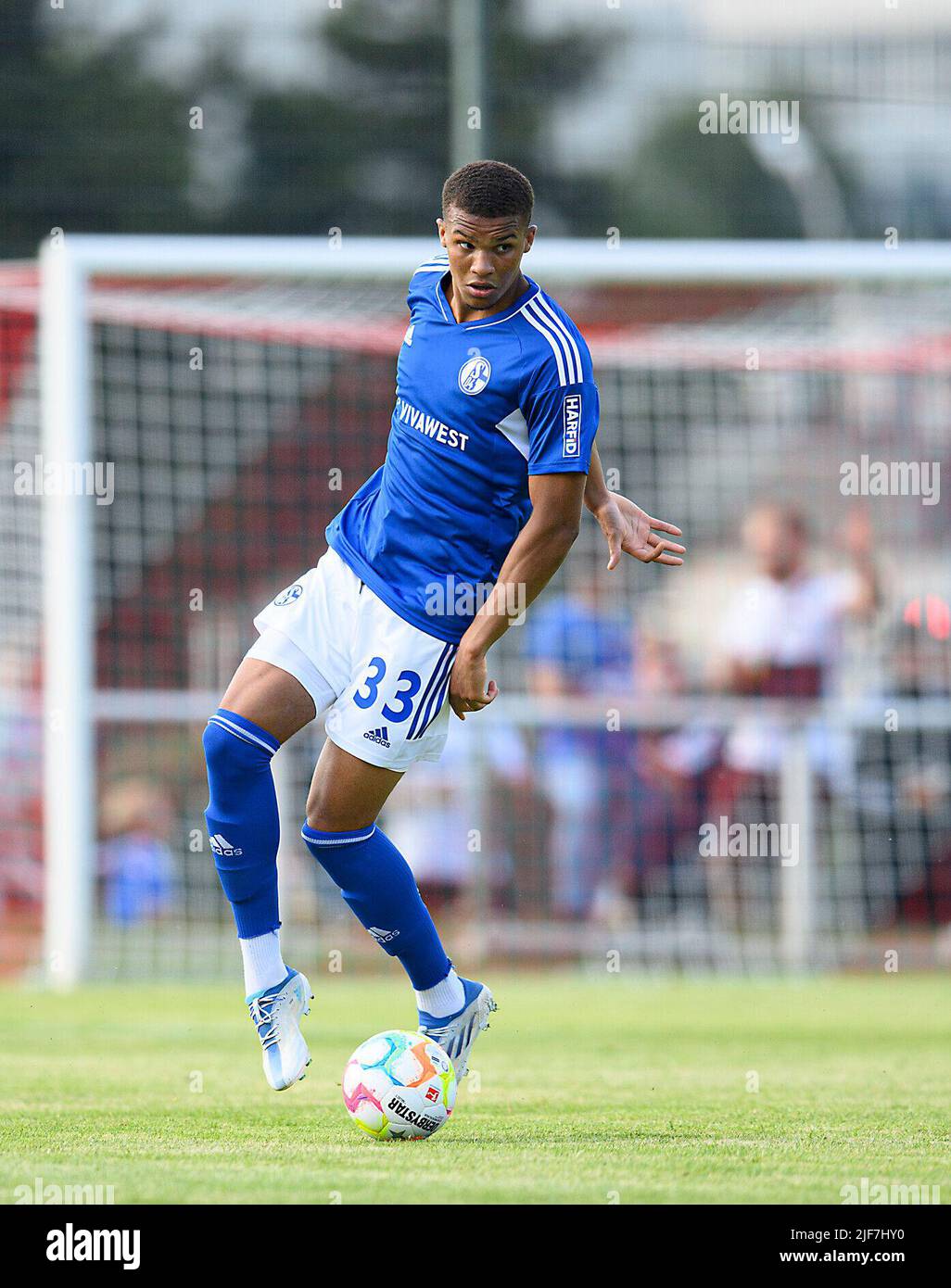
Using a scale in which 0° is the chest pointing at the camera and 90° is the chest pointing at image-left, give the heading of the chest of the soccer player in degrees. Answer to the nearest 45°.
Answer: approximately 45°

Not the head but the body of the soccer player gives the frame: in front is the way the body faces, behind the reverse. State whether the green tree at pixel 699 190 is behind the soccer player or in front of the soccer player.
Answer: behind

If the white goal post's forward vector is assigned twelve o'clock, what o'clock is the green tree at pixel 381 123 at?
The green tree is roughly at 6 o'clock from the white goal post.

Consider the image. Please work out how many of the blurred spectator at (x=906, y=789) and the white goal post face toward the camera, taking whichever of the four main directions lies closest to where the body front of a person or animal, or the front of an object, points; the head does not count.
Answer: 2

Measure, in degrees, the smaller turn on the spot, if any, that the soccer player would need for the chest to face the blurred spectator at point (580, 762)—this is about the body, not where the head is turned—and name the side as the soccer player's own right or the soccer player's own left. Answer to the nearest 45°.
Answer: approximately 135° to the soccer player's own right

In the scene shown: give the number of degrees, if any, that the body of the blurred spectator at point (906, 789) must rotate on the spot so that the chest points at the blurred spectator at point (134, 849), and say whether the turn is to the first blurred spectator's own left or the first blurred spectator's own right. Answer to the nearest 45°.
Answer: approximately 90° to the first blurred spectator's own right

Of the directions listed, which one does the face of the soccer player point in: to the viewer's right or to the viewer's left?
to the viewer's left

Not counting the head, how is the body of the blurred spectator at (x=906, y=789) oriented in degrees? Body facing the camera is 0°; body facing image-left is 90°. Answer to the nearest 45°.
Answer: approximately 0°

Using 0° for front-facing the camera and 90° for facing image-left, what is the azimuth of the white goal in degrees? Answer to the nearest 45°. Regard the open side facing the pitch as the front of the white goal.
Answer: approximately 0°

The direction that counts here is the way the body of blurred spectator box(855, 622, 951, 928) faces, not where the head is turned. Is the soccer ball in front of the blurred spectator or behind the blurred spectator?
in front

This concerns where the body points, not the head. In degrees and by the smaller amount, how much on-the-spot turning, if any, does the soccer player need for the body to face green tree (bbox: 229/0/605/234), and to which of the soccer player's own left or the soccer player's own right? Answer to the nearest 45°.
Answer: approximately 135° to the soccer player's own right
